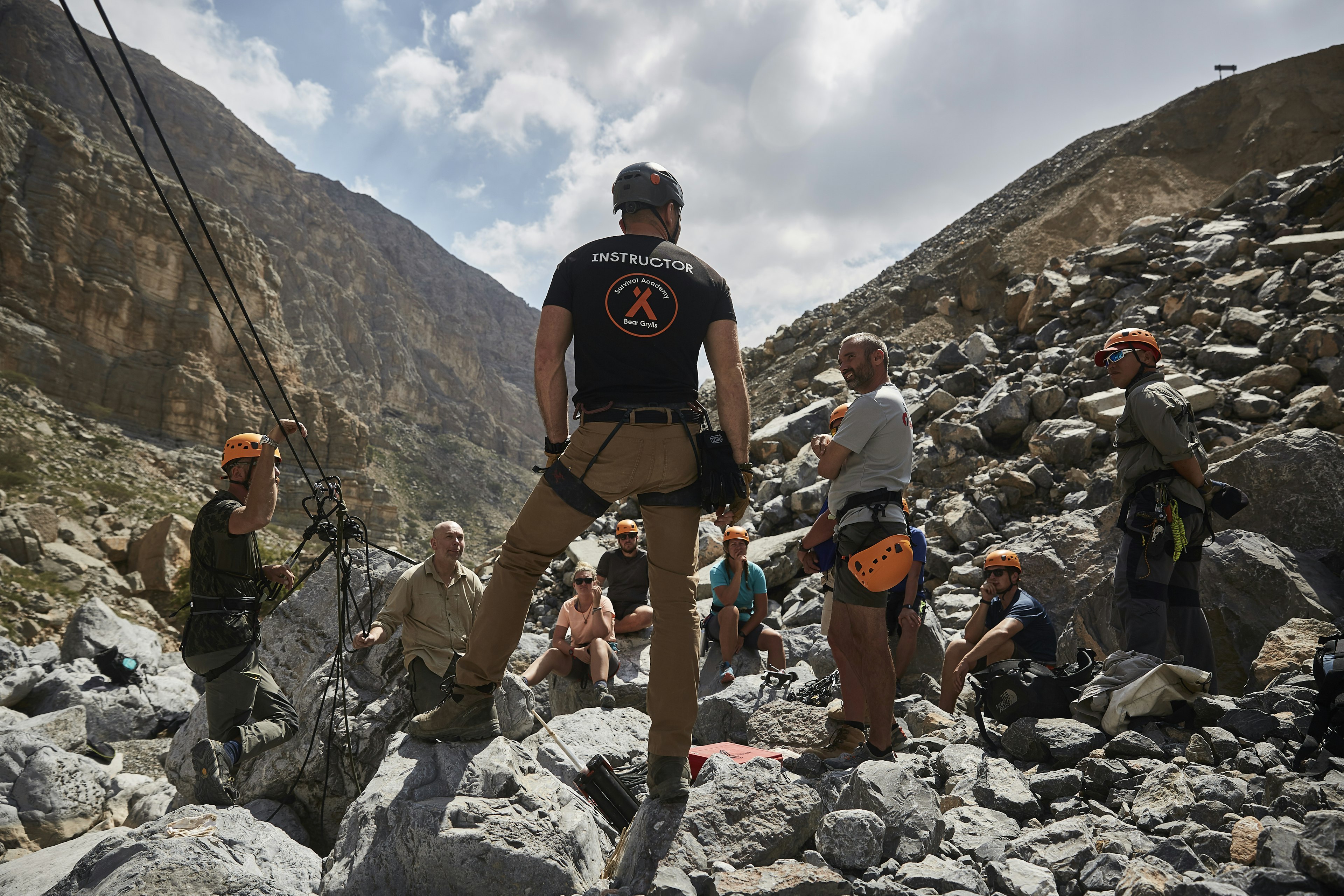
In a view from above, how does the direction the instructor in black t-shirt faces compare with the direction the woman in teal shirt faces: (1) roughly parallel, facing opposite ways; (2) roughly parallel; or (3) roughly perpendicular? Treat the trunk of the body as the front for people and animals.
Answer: roughly parallel, facing opposite ways

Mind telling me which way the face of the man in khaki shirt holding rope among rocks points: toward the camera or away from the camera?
toward the camera

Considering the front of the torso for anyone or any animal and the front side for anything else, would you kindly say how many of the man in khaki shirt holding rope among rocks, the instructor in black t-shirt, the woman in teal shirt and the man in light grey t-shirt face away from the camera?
1

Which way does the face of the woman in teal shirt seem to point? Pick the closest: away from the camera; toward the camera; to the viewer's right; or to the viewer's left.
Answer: toward the camera

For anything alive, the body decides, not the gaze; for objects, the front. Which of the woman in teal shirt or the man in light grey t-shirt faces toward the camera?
the woman in teal shirt

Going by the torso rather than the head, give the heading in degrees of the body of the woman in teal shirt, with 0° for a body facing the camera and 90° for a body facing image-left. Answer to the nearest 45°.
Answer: approximately 0°

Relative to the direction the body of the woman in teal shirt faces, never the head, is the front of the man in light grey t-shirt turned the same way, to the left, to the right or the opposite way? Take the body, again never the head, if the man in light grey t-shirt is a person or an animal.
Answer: to the right

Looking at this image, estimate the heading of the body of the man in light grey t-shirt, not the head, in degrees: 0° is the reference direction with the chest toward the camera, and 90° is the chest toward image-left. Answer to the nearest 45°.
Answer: approximately 90°

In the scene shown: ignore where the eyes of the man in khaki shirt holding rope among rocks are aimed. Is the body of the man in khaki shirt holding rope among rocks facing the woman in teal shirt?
no

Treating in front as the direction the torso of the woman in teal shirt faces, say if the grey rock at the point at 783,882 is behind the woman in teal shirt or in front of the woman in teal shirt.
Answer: in front

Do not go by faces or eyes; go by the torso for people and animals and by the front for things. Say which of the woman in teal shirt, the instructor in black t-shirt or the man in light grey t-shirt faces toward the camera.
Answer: the woman in teal shirt

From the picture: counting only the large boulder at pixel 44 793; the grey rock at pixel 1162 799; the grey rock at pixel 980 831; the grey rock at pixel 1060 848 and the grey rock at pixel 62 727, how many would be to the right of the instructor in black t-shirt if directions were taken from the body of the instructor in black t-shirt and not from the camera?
3

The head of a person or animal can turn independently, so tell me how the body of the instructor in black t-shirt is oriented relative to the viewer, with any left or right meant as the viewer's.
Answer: facing away from the viewer
